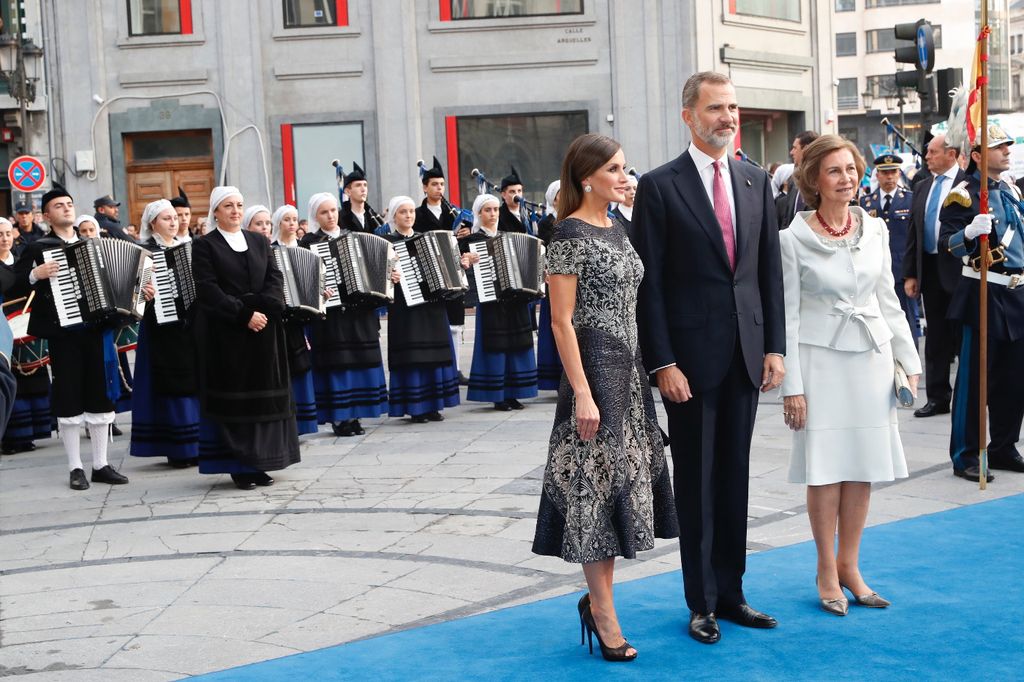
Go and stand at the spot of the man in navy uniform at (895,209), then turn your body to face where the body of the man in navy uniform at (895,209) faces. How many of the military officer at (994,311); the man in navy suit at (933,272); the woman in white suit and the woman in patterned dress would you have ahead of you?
4

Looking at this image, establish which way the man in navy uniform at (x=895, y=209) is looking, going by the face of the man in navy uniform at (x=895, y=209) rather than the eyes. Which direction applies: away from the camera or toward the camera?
toward the camera

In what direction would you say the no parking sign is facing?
toward the camera

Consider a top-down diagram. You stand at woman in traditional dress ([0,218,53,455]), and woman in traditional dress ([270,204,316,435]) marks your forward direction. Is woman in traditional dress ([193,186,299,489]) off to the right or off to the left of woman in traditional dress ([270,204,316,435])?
right

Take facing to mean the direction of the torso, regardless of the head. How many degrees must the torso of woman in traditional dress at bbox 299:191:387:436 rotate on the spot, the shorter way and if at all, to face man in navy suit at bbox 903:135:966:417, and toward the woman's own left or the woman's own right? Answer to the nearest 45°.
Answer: approximately 45° to the woman's own left

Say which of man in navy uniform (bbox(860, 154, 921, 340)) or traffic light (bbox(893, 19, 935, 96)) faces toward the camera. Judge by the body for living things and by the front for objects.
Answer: the man in navy uniform
